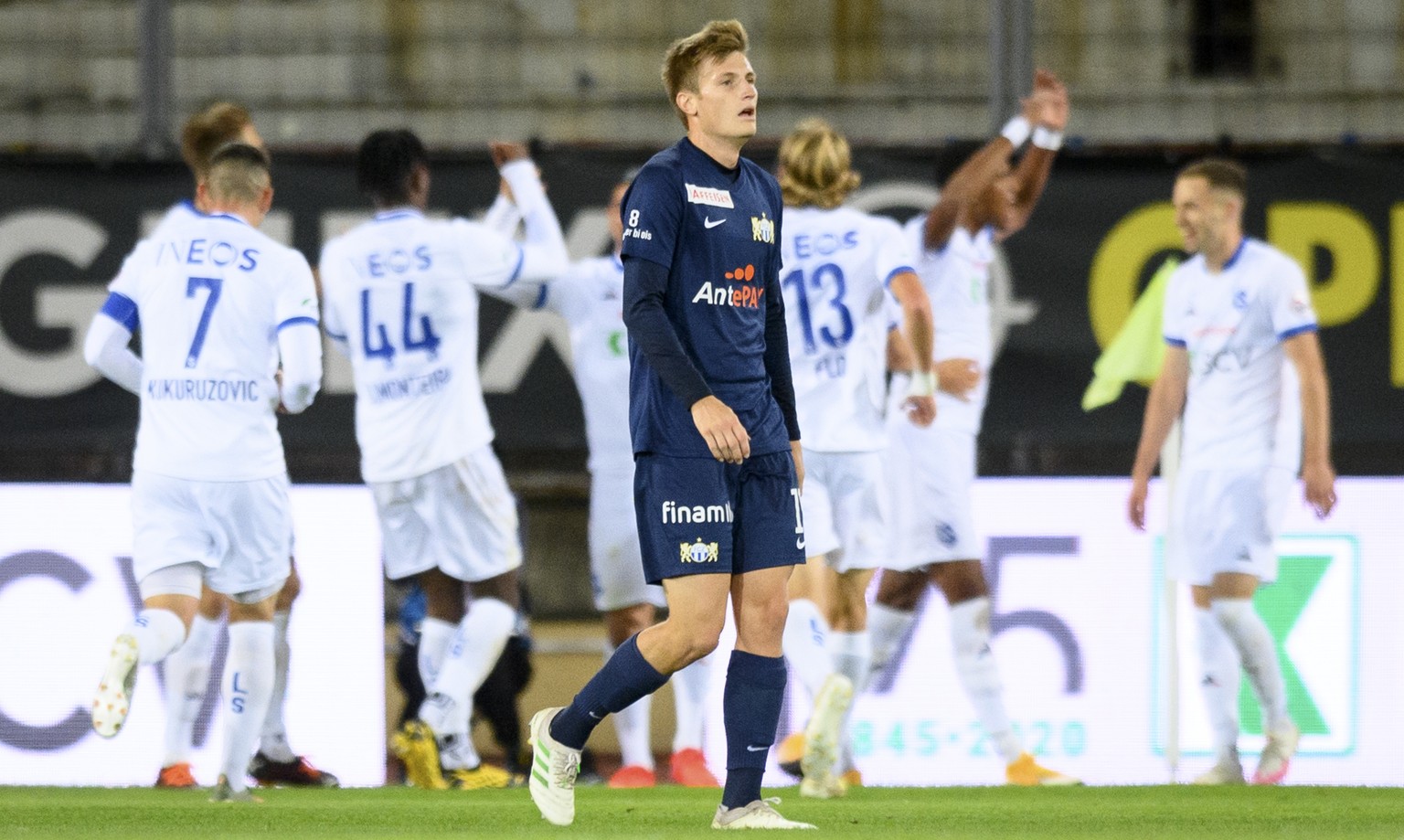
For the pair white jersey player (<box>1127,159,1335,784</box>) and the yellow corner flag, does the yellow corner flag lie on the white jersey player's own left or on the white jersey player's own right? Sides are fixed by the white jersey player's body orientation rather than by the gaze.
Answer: on the white jersey player's own right

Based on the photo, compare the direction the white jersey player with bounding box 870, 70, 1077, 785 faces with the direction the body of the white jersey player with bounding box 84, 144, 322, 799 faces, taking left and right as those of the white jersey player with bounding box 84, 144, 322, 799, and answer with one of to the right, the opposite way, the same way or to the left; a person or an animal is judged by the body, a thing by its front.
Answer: the opposite way

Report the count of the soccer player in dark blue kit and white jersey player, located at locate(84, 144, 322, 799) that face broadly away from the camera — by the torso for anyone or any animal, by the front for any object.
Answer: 1

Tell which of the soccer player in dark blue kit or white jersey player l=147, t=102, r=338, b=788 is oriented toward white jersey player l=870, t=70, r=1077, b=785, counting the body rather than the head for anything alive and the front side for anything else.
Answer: white jersey player l=147, t=102, r=338, b=788

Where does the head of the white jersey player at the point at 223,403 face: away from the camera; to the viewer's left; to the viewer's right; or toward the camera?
away from the camera

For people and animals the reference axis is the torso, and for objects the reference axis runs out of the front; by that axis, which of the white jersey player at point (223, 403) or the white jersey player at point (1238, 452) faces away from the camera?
the white jersey player at point (223, 403)

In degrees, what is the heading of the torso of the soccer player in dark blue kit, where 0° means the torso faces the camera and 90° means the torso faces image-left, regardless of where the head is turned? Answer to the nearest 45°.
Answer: approximately 315°

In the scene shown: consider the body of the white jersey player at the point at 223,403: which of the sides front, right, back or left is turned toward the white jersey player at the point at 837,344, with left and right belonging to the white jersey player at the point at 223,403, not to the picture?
right

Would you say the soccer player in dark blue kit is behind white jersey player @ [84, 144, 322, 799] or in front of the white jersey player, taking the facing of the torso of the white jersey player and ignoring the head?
behind

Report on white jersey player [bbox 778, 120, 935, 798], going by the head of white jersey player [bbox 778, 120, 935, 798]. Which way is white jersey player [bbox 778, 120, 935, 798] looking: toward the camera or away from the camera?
away from the camera

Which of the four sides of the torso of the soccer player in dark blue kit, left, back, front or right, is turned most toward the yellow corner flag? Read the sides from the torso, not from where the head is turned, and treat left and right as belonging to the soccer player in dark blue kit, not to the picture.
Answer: left

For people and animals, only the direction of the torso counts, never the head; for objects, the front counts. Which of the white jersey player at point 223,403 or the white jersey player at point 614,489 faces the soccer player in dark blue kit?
the white jersey player at point 614,489
